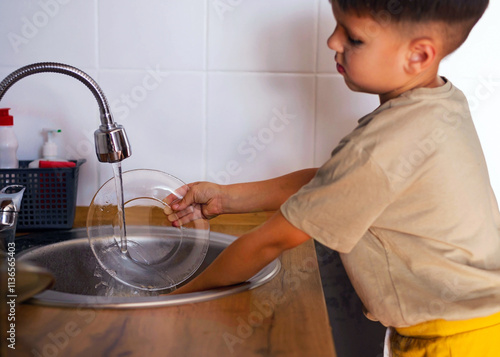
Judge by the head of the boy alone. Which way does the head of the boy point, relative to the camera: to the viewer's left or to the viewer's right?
to the viewer's left

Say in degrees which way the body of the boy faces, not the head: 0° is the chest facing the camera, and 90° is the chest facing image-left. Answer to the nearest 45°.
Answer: approximately 90°

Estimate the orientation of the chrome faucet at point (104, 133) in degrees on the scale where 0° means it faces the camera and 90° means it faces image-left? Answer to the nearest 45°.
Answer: approximately 270°

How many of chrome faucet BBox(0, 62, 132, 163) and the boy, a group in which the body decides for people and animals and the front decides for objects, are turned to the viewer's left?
1

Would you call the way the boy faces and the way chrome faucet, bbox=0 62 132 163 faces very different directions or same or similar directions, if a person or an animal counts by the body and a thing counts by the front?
very different directions

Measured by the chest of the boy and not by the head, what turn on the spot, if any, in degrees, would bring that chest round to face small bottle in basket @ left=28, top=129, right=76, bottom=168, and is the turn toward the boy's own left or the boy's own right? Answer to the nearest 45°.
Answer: approximately 45° to the boy's own right
